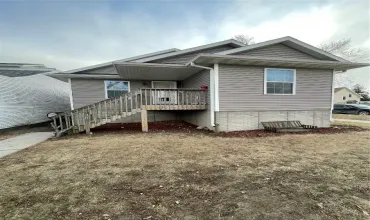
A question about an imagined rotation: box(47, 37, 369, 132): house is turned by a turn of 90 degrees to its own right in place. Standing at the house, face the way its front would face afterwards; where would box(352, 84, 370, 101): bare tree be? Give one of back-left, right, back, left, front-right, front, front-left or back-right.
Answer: back-right

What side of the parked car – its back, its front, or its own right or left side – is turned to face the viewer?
right

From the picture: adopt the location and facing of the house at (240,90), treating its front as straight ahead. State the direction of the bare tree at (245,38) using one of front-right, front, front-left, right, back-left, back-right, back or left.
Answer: back

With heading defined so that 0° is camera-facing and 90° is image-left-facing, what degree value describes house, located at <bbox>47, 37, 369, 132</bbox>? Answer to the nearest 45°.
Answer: approximately 0°

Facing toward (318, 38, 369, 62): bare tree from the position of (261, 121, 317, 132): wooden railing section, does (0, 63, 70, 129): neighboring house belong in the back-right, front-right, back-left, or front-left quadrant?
back-left

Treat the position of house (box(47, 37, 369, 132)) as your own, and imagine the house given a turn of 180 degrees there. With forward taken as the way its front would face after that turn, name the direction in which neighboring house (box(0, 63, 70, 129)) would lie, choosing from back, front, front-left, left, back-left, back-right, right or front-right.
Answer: left

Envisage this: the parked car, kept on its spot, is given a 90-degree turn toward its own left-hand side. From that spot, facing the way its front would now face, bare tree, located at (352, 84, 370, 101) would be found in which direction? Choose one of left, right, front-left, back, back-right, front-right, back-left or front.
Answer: front

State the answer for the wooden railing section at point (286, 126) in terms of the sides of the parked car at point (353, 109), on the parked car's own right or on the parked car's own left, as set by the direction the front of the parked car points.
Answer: on the parked car's own right

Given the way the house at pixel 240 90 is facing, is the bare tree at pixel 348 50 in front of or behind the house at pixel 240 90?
behind

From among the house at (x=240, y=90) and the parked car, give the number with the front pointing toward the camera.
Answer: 1
